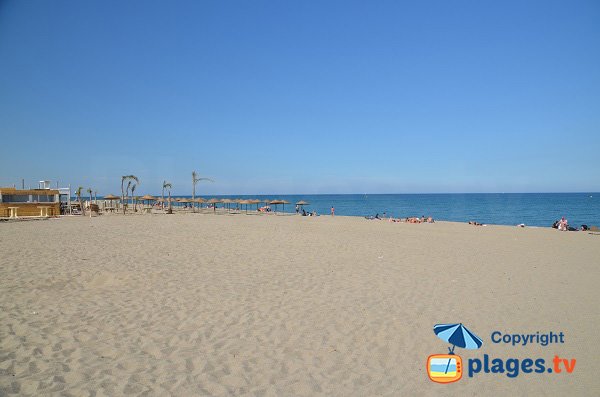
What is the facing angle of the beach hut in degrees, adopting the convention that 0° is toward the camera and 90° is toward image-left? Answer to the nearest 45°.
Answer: approximately 0°
